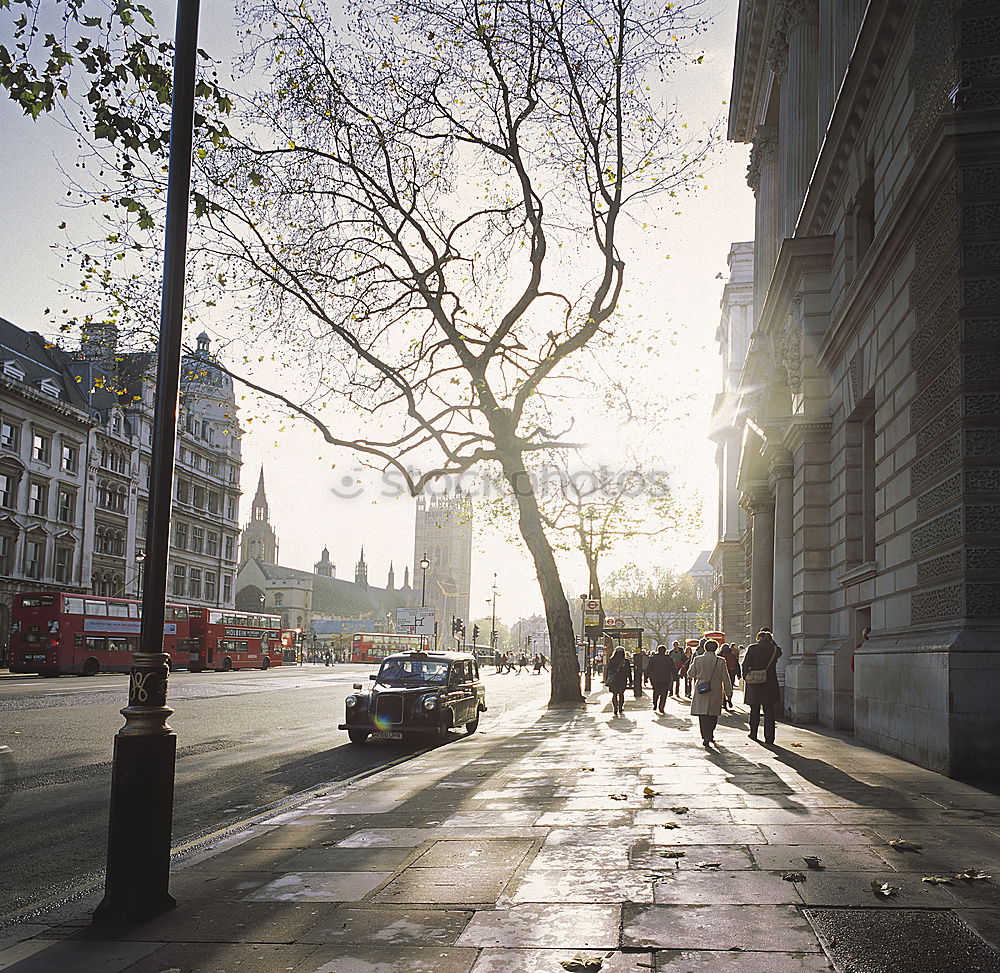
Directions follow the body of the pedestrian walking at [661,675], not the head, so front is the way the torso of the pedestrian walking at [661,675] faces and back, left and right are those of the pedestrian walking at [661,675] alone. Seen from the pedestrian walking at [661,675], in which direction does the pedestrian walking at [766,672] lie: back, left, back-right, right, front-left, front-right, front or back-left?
back

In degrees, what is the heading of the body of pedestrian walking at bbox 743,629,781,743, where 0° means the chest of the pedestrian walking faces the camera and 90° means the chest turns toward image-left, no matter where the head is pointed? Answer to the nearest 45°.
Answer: approximately 180°

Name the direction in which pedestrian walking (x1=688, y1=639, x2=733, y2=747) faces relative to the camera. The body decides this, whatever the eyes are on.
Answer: away from the camera

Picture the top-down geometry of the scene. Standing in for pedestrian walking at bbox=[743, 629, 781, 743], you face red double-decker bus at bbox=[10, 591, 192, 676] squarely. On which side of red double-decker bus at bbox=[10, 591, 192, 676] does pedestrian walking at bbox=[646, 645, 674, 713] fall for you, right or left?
right

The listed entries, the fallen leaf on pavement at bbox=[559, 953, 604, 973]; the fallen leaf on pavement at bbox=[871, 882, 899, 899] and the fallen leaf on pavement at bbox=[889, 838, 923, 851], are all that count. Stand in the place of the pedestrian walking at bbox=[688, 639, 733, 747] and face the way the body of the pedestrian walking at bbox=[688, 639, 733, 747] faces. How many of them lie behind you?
3

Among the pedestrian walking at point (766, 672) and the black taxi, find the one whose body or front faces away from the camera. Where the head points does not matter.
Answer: the pedestrian walking

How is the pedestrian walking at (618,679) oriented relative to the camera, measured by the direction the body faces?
away from the camera

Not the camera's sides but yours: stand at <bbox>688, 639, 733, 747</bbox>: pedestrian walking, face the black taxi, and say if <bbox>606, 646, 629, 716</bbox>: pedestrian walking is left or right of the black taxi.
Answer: right

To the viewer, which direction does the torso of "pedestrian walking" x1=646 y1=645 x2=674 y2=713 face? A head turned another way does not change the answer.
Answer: away from the camera

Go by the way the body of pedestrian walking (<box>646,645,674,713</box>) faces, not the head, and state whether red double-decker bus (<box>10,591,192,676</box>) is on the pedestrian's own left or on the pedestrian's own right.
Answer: on the pedestrian's own left

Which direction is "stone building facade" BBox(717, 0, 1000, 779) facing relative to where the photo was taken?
to the viewer's left
